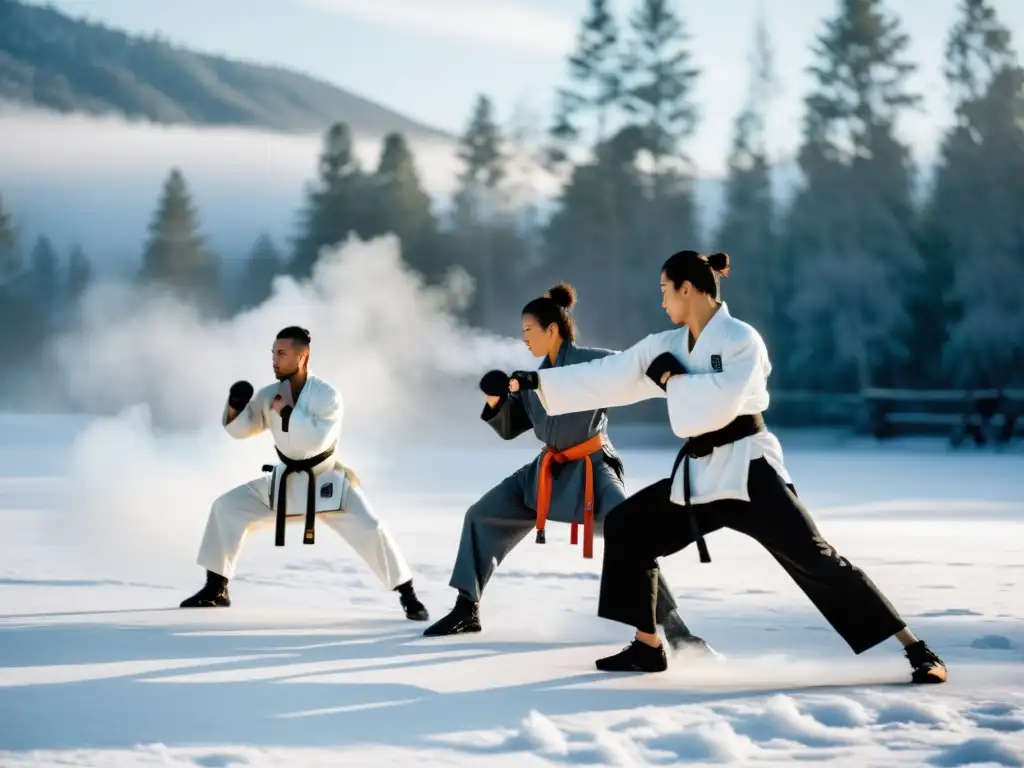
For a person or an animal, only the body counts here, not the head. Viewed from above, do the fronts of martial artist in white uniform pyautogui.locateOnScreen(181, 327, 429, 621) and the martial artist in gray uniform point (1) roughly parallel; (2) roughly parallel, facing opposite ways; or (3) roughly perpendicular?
roughly parallel

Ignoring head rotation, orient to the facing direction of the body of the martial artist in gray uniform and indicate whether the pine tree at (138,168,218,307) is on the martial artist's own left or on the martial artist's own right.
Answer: on the martial artist's own right

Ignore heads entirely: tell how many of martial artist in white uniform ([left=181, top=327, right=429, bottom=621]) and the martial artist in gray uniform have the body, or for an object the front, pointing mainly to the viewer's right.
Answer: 0

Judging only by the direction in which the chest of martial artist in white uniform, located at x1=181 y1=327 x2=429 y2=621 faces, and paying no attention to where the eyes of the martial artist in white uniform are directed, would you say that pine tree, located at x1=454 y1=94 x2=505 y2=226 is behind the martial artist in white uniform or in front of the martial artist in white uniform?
behind

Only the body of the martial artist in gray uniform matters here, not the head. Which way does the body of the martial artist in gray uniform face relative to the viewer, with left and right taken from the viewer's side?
facing the viewer and to the left of the viewer

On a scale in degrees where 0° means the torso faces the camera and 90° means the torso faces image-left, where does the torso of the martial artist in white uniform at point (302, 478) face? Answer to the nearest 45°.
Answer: approximately 45°

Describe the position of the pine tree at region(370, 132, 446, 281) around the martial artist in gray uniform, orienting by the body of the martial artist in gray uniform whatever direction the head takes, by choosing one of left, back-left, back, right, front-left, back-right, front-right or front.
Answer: back-right

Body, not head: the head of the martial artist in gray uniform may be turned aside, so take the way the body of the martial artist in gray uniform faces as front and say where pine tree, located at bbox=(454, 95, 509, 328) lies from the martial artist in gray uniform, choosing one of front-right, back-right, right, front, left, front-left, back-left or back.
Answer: back-right

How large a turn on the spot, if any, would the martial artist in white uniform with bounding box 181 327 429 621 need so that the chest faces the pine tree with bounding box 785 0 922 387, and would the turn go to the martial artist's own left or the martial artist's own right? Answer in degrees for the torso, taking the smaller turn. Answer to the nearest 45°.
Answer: approximately 180°

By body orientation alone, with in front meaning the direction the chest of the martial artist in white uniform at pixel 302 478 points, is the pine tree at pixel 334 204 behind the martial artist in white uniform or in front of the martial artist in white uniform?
behind

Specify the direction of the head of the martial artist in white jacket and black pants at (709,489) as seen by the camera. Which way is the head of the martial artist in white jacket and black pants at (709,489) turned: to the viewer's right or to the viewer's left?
to the viewer's left

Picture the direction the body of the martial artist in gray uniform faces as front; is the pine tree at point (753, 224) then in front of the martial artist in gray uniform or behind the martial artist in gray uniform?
behind

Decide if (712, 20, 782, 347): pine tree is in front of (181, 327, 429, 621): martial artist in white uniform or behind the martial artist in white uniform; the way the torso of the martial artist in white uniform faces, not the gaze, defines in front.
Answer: behind

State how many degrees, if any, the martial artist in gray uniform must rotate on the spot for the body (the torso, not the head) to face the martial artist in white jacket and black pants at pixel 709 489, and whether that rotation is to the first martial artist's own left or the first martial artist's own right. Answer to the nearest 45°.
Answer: approximately 90° to the first martial artist's own left

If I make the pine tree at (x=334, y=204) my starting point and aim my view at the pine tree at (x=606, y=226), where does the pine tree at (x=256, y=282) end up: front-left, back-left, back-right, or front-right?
back-left

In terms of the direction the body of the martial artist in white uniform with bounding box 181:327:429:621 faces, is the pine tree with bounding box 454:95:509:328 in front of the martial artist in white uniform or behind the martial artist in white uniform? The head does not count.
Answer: behind
